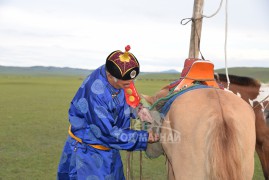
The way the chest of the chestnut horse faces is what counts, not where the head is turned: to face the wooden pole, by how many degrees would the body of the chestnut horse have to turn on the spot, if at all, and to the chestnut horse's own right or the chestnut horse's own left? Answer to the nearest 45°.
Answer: approximately 45° to the chestnut horse's own left

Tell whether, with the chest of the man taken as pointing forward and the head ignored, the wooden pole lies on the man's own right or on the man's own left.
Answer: on the man's own left

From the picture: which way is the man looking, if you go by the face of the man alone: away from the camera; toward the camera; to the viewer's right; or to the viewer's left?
to the viewer's right

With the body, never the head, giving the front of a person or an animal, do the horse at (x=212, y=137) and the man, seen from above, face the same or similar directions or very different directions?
very different directions

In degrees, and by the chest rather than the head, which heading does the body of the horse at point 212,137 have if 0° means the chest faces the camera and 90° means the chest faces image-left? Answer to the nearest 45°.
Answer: approximately 135°

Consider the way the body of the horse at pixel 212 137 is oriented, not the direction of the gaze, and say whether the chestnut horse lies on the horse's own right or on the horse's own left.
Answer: on the horse's own right

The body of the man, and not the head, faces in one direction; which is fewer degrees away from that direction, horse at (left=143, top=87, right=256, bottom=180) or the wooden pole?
the horse

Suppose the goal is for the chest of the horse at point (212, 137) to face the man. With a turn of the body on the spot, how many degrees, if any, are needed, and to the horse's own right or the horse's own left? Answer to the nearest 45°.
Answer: approximately 45° to the horse's own left

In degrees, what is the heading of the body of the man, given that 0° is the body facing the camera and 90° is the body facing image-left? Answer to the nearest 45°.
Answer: approximately 315°
